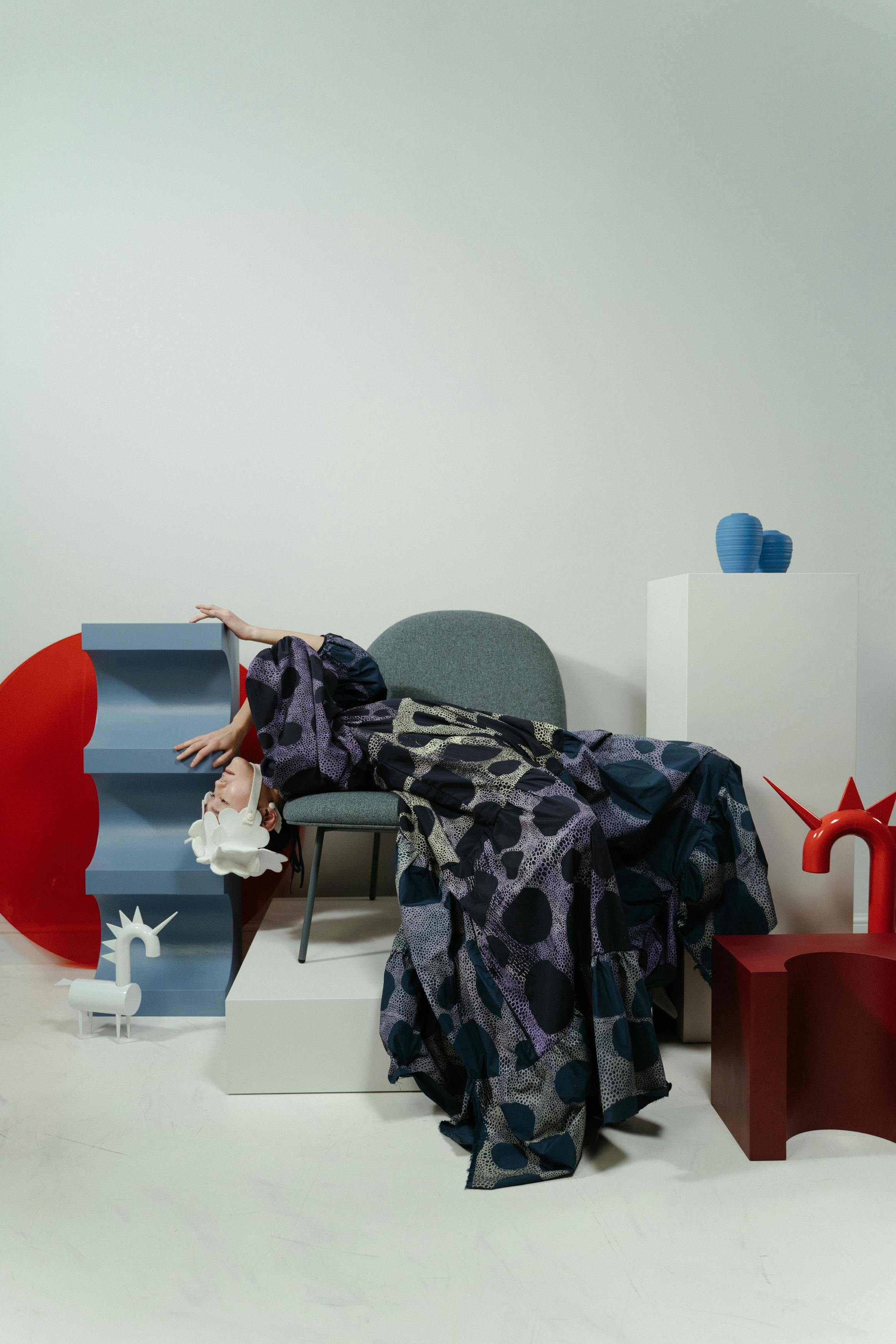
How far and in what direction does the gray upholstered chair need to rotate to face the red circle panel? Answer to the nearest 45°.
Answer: approximately 45° to its right

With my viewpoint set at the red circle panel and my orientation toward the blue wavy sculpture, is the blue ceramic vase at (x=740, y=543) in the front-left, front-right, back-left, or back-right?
front-left

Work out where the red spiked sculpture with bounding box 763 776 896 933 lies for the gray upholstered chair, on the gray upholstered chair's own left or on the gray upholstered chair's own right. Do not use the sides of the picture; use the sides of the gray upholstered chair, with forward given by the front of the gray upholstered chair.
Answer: on the gray upholstered chair's own left

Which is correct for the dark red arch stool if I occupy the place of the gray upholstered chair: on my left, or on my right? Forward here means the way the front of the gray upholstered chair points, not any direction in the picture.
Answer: on my left

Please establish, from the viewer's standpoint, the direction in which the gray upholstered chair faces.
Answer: facing the viewer and to the left of the viewer
